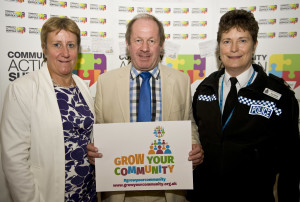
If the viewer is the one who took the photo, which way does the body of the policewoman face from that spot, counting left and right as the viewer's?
facing the viewer and to the left of the viewer
